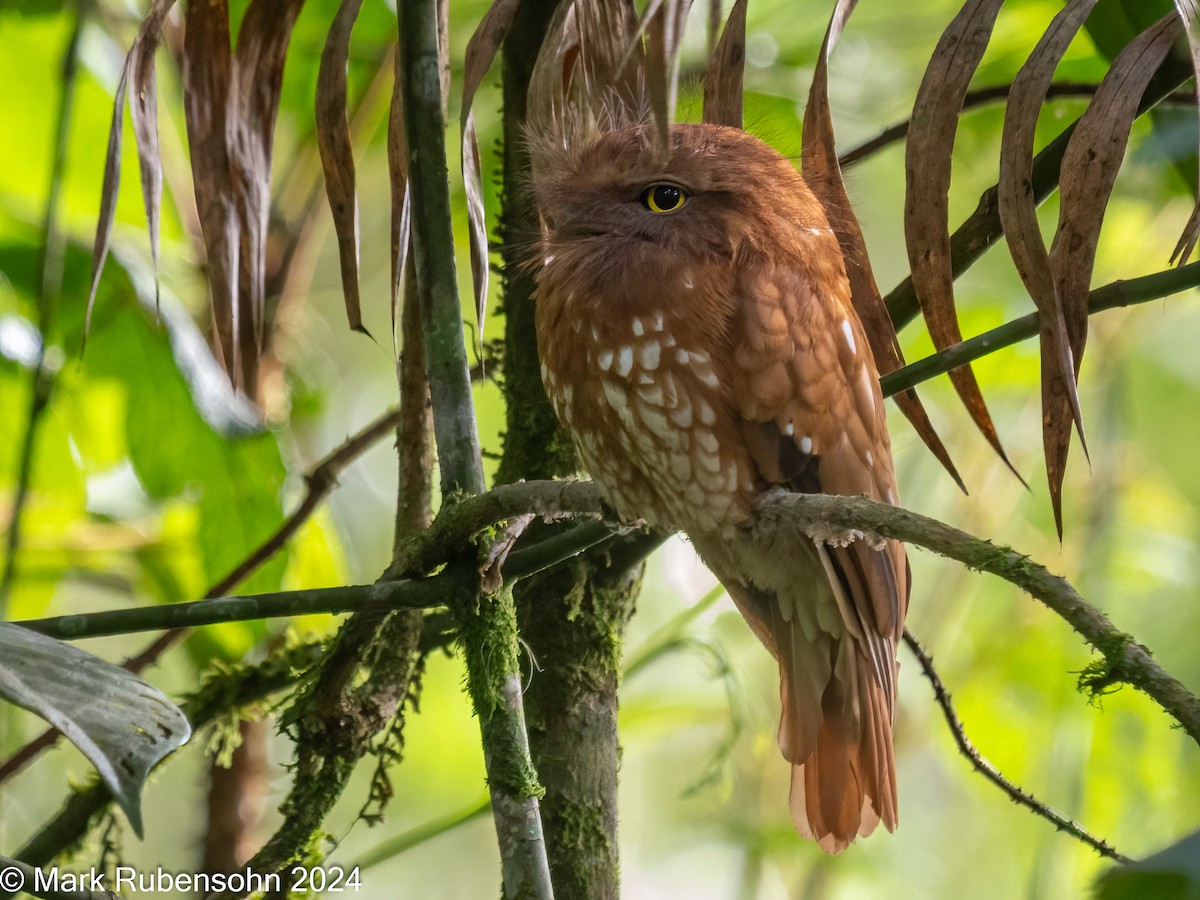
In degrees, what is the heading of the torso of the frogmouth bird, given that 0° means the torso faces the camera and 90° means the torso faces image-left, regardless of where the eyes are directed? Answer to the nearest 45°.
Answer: approximately 45°
